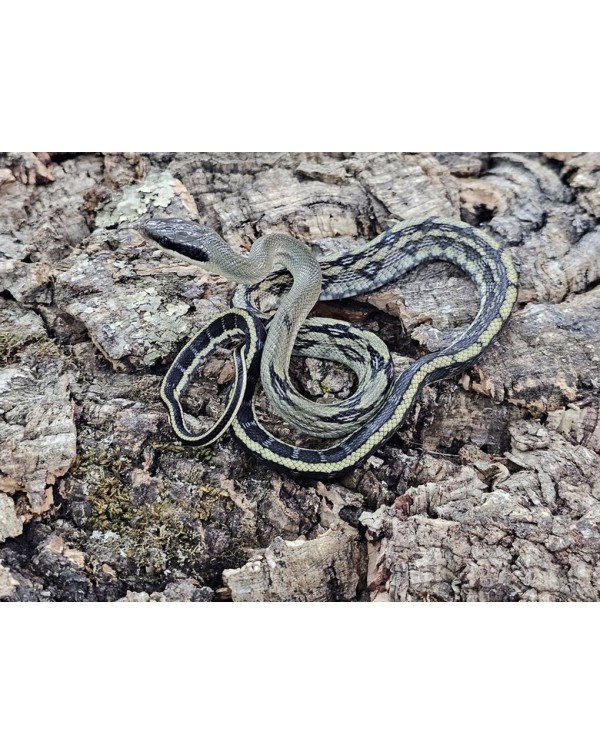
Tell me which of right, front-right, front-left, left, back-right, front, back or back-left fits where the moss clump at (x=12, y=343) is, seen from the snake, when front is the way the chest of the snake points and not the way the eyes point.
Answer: front

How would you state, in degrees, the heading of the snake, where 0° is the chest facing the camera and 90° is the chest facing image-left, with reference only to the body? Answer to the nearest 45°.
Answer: approximately 90°

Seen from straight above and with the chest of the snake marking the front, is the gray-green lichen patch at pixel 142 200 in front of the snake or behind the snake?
in front
